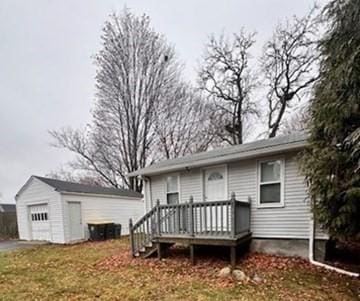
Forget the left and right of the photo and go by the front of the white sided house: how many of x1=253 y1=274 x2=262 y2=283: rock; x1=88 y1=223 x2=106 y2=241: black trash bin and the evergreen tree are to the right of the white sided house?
1

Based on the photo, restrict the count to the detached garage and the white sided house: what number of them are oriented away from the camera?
0

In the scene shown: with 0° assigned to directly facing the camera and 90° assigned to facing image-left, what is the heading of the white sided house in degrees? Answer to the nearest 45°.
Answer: approximately 45°

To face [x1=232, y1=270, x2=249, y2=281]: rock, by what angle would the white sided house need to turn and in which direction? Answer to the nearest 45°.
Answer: approximately 45° to its left

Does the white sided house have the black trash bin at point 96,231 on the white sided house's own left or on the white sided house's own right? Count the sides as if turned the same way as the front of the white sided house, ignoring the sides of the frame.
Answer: on the white sided house's own right

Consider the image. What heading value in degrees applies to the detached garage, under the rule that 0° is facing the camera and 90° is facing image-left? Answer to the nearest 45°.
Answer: approximately 45°

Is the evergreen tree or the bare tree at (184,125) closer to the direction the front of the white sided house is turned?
the evergreen tree

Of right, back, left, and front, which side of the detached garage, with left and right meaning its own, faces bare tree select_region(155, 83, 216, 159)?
back
